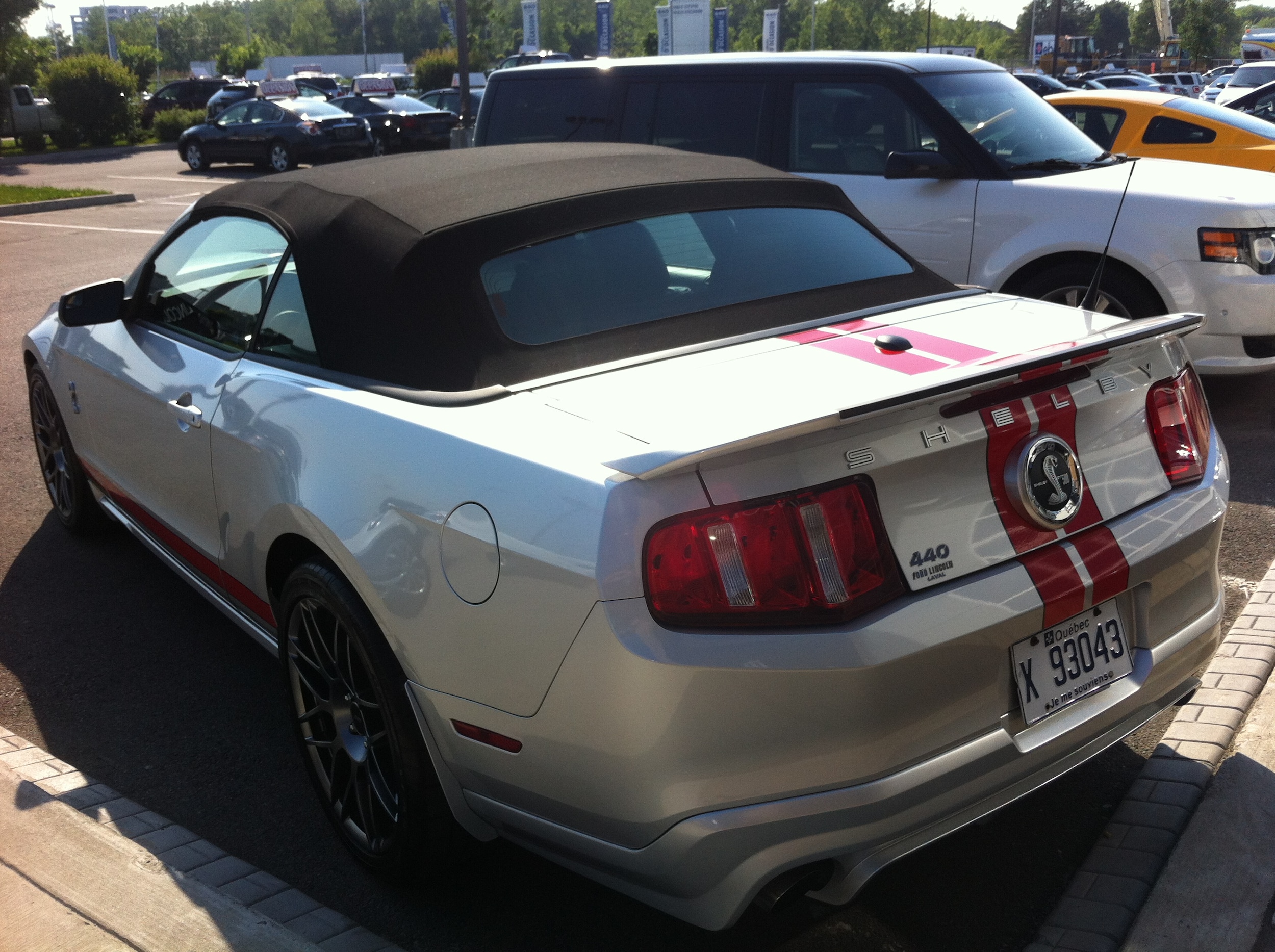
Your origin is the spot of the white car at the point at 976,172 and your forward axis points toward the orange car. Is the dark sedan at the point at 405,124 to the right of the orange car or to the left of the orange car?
left

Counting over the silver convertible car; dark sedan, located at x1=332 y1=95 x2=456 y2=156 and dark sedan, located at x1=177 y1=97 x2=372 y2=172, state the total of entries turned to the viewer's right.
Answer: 0

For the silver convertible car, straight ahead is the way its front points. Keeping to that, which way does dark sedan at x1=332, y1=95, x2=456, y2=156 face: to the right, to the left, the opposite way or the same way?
the same way

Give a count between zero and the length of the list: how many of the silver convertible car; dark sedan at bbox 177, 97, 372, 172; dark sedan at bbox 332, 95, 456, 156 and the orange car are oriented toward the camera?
0

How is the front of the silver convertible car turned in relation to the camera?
facing away from the viewer and to the left of the viewer

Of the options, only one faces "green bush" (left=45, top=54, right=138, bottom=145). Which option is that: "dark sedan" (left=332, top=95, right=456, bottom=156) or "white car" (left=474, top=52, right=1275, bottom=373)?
the dark sedan

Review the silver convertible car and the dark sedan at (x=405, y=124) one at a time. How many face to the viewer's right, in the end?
0

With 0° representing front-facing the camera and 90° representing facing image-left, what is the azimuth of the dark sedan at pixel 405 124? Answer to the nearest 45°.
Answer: approximately 135°

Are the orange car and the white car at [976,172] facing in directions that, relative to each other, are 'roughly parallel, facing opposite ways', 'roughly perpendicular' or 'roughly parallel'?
roughly parallel, facing opposite ways

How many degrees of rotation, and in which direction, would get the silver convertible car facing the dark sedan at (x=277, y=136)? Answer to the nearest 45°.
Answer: approximately 45° to its right

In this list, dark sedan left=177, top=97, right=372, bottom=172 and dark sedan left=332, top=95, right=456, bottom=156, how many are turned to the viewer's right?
0

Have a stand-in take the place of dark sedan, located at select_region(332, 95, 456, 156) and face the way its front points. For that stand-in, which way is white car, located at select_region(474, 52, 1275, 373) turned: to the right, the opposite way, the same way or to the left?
the opposite way

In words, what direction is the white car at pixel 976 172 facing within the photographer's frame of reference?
facing the viewer and to the right of the viewer

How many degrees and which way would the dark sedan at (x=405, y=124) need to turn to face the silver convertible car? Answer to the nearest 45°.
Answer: approximately 135° to its left

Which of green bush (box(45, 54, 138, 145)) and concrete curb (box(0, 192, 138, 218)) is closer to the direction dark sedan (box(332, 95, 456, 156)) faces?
the green bush

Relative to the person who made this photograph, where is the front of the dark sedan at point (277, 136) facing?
facing away from the viewer and to the left of the viewer

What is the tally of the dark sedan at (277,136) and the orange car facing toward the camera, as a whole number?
0
